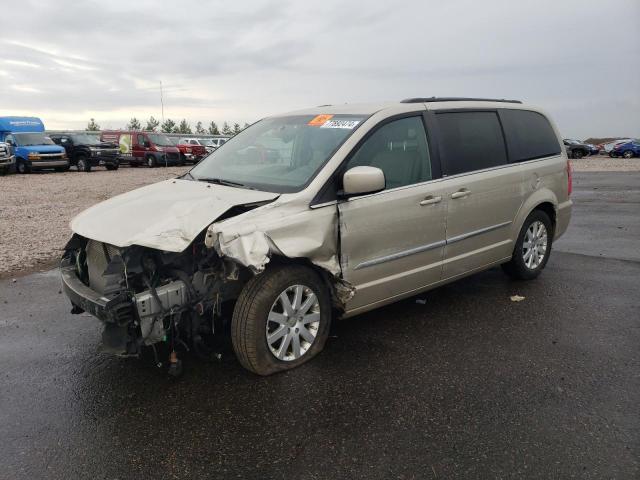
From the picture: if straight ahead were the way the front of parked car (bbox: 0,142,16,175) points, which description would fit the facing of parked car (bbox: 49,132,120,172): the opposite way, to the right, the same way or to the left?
the same way

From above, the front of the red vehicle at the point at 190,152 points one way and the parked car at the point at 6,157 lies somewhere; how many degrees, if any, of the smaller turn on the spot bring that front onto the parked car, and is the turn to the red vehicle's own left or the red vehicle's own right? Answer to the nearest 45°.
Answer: approximately 90° to the red vehicle's own right

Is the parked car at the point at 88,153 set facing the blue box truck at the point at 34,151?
no

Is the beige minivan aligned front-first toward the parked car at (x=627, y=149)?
no

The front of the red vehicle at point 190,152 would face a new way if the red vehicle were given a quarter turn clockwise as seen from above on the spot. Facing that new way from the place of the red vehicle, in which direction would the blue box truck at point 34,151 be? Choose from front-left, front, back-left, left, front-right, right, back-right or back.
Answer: front

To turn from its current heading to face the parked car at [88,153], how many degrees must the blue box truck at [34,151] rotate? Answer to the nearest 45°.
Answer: approximately 90° to its left

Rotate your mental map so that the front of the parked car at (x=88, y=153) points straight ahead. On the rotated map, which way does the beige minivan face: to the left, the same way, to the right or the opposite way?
to the right

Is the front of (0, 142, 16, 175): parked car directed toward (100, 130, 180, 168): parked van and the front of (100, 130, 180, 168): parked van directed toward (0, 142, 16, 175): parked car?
no

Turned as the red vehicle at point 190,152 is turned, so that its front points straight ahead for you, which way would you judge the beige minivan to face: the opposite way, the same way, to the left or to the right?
to the right

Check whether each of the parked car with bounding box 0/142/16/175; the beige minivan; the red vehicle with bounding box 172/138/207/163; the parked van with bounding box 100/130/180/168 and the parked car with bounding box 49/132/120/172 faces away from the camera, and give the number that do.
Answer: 0

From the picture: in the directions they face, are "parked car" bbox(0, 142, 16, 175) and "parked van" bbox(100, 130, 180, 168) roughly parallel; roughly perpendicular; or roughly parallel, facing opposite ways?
roughly parallel

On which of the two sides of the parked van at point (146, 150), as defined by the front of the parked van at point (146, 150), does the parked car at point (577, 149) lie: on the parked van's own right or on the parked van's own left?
on the parked van's own left

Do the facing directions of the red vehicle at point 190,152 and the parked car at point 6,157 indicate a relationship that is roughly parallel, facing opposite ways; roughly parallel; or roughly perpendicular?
roughly parallel

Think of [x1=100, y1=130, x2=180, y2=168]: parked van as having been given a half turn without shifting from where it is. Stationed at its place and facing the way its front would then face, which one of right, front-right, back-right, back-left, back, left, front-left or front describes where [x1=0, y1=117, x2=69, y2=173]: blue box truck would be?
left

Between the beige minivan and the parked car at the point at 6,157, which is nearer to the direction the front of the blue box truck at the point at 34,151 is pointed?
the beige minivan

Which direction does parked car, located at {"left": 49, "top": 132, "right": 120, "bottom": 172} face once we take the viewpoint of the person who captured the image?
facing the viewer and to the right of the viewer

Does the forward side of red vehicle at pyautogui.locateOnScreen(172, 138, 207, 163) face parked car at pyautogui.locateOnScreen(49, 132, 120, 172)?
no

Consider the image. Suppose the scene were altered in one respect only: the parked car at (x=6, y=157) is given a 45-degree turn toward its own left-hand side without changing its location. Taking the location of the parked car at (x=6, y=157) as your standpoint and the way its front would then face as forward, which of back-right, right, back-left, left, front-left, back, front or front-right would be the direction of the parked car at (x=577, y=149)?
front

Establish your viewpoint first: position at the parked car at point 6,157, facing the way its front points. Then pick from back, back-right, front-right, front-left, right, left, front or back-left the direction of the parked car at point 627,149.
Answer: front-left

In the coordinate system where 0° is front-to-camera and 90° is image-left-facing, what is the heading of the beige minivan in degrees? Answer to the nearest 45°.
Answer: approximately 45°

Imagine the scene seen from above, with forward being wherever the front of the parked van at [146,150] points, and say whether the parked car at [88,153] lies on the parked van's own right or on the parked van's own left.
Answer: on the parked van's own right
